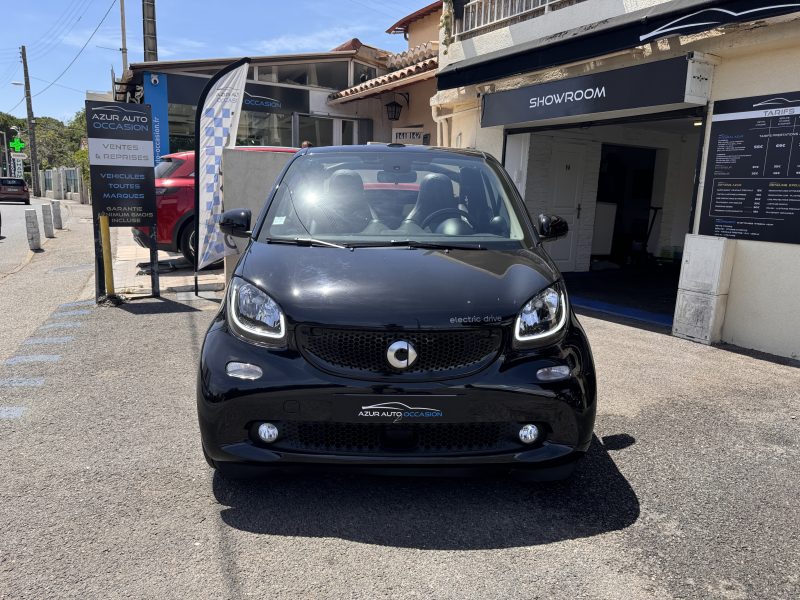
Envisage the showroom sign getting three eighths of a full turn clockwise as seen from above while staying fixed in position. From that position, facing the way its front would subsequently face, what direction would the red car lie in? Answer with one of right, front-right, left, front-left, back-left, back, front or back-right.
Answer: left

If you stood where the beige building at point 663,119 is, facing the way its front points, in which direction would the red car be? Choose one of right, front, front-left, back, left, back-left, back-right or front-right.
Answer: front-right

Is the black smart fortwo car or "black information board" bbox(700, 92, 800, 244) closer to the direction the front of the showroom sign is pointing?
the black smart fortwo car

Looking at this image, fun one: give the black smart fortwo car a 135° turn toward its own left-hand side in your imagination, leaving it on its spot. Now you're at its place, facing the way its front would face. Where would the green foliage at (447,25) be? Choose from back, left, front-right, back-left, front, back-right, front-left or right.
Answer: front-left

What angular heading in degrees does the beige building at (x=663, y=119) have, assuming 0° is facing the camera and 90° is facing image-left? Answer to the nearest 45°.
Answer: approximately 45°

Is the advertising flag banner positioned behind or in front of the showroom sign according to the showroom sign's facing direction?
in front

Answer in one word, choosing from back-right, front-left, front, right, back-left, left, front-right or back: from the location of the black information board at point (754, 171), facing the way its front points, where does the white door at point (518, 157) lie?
right

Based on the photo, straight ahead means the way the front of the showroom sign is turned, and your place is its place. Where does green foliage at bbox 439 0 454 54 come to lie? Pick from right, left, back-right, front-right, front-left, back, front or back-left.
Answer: right

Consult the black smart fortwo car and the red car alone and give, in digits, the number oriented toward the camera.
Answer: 1

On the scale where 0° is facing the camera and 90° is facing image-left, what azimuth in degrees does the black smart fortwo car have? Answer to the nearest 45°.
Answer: approximately 0°
